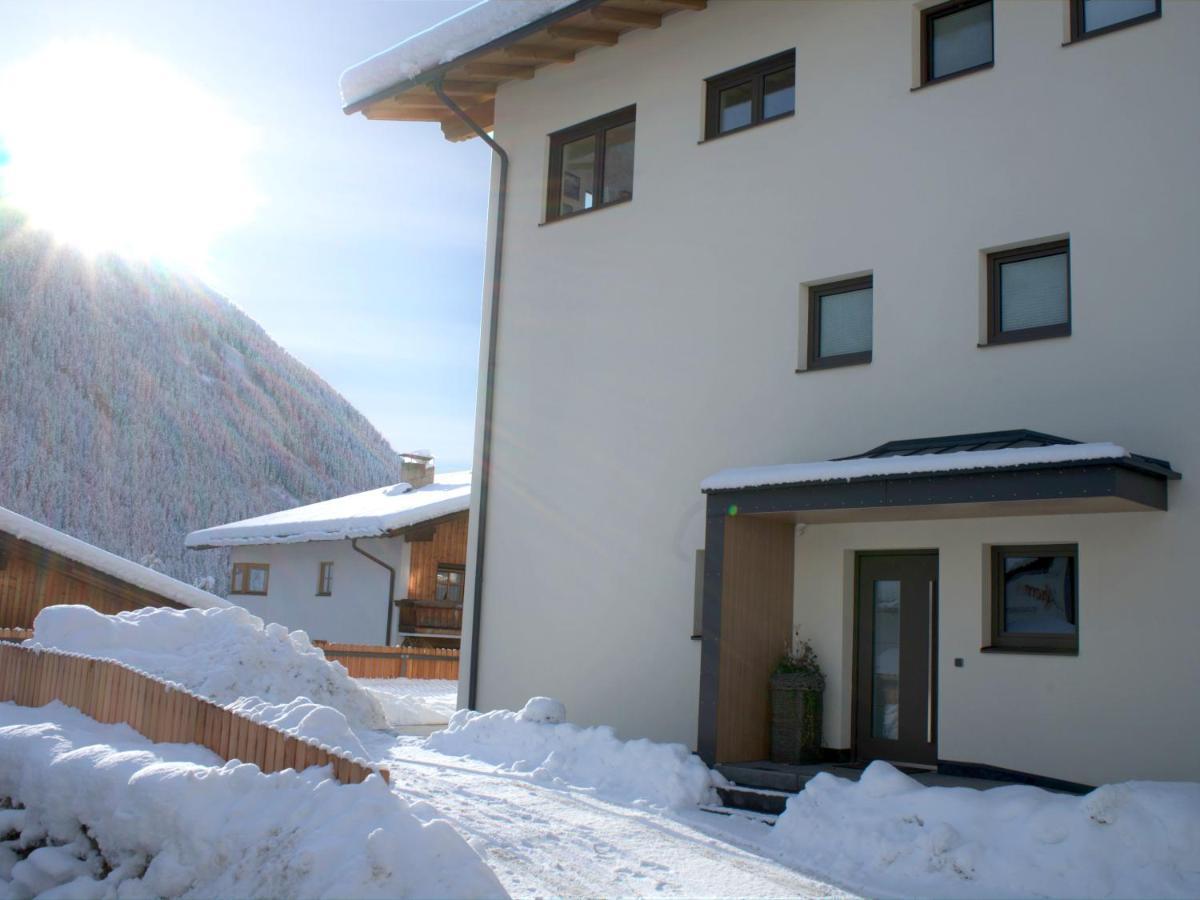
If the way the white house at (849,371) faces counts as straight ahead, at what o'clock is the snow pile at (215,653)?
The snow pile is roughly at 2 o'clock from the white house.

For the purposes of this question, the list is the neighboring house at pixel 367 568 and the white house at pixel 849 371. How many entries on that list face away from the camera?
0

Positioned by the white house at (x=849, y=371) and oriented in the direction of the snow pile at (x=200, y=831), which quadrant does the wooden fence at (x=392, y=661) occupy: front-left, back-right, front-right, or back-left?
back-right

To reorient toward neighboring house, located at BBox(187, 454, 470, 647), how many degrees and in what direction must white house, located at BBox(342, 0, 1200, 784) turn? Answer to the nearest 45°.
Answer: approximately 90° to its right

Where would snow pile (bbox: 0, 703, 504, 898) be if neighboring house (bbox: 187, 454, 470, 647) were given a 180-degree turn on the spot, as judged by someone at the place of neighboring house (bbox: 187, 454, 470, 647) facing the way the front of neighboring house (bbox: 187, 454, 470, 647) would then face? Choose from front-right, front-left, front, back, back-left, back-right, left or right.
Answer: back-left

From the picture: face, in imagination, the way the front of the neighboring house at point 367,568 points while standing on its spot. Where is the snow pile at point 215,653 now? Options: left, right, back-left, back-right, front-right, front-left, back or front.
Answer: front-right

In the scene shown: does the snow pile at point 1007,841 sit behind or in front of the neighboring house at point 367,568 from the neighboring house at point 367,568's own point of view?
in front

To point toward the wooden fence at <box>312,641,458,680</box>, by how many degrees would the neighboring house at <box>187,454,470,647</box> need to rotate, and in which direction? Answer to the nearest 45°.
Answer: approximately 45° to its right

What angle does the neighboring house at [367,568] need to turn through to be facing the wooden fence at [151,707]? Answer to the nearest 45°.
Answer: approximately 45° to its right

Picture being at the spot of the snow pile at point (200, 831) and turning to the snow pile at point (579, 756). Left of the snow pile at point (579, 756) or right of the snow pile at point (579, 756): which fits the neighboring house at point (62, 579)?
left
